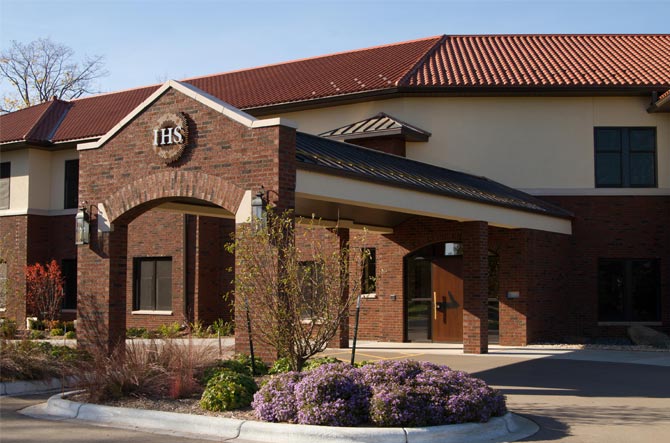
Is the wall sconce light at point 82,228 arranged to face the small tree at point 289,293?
no

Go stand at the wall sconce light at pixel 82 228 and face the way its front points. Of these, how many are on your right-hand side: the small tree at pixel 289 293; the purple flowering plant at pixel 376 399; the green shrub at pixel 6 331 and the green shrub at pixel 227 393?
1

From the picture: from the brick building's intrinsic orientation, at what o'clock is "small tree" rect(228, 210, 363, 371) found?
The small tree is roughly at 11 o'clock from the brick building.

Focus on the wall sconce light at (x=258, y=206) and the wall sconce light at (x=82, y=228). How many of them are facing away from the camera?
0

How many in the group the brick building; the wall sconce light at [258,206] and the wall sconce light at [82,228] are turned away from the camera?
0

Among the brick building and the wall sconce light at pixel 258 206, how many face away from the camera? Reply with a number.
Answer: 0

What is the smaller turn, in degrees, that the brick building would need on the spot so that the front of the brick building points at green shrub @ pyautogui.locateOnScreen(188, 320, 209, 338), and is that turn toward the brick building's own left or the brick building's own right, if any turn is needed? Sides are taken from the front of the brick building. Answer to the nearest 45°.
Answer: approximately 45° to the brick building's own right

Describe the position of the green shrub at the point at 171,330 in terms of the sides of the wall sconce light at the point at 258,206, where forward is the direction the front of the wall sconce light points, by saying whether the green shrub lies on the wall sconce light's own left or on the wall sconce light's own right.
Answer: on the wall sconce light's own right

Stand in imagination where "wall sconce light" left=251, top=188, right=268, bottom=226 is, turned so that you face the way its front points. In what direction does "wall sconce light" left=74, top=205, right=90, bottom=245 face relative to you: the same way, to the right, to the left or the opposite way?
the same way

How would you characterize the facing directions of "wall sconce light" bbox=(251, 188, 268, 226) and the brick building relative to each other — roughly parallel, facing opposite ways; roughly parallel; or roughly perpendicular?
roughly parallel

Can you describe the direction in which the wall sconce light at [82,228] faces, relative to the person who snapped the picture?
facing the viewer and to the left of the viewer

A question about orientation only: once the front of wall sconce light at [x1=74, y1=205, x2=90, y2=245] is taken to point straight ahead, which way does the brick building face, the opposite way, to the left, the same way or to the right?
the same way
